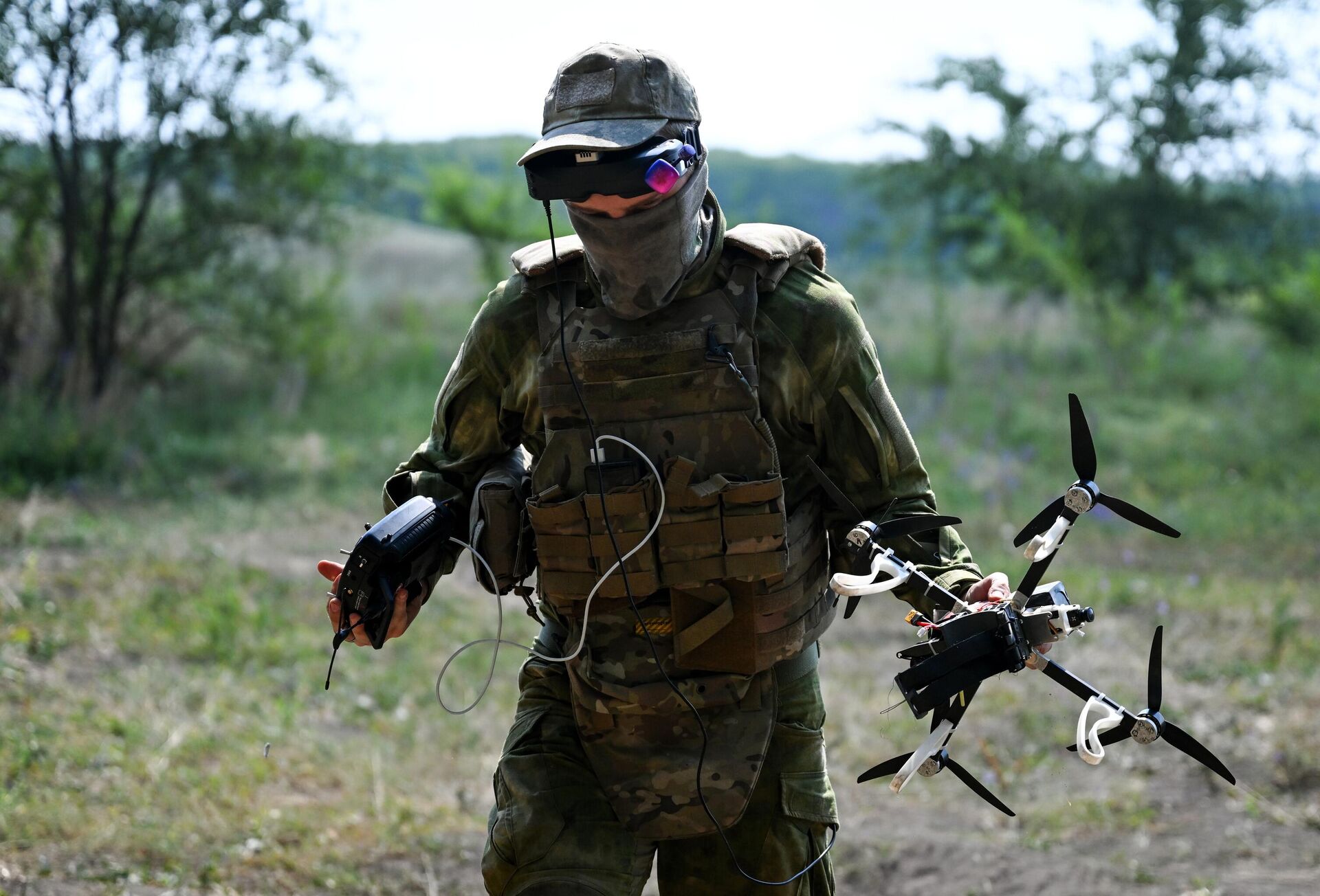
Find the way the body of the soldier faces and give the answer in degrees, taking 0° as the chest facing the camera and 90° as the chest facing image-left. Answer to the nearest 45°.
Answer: approximately 0°

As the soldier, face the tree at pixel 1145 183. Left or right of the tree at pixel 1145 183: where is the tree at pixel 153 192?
left

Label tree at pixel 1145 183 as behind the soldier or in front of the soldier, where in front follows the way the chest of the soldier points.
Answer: behind

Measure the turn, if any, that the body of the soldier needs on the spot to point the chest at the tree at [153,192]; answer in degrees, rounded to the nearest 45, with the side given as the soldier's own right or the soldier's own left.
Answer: approximately 135° to the soldier's own right

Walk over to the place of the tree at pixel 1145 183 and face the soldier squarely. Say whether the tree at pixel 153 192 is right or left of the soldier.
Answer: right
